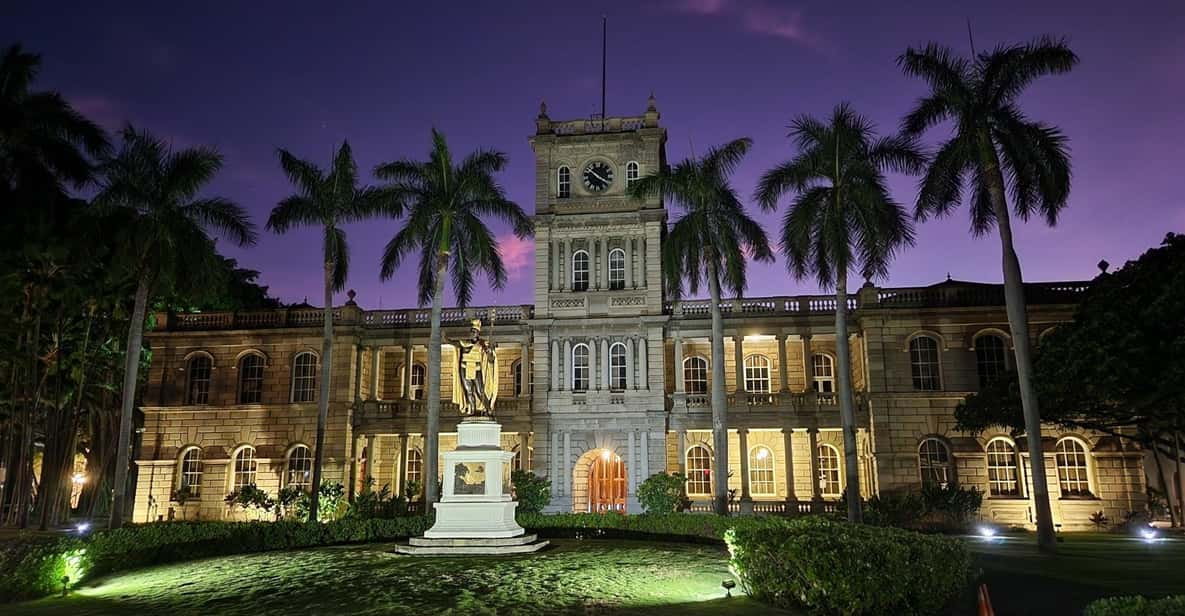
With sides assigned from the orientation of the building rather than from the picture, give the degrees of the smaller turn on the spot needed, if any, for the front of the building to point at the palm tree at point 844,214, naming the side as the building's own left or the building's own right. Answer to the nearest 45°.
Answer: approximately 45° to the building's own left

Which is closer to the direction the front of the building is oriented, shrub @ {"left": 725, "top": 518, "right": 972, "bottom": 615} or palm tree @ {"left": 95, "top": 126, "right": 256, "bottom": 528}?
the shrub

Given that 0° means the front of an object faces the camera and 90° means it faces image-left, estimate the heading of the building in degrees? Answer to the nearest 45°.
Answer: approximately 0°

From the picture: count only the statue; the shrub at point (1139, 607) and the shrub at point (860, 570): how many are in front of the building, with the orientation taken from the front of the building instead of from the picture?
3

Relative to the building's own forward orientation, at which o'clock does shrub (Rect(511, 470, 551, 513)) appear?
The shrub is roughly at 1 o'clock from the building.

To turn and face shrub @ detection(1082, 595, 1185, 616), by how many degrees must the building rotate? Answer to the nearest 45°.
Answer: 0° — it already faces it

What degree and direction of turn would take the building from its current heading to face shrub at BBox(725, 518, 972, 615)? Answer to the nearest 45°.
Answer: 0° — it already faces it

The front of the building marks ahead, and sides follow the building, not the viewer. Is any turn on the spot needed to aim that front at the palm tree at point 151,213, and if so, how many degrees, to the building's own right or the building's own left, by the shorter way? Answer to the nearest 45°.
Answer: approximately 45° to the building's own right

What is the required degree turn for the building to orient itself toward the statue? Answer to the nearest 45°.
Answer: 0° — it already faces it
